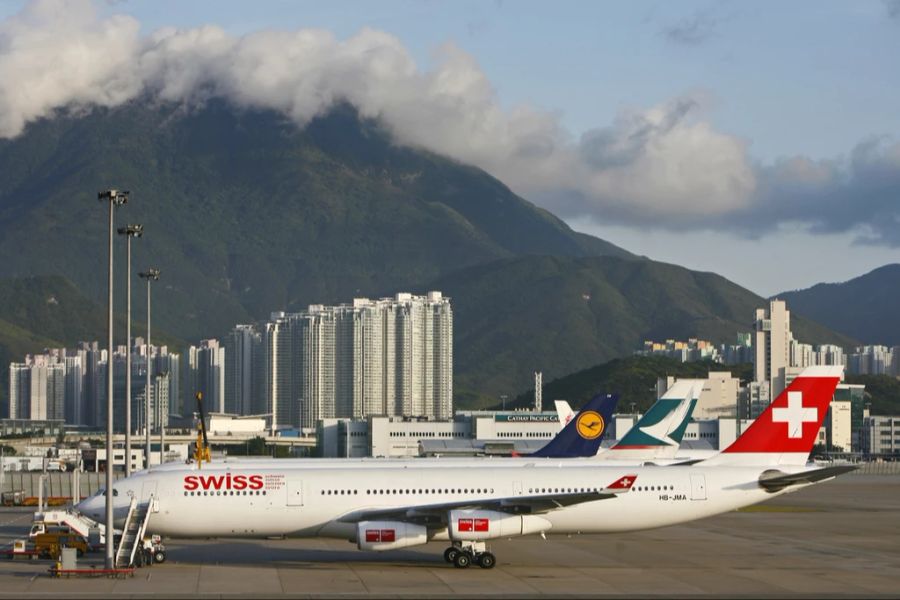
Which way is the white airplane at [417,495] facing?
to the viewer's left

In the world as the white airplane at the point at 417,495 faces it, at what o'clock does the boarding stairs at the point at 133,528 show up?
The boarding stairs is roughly at 12 o'clock from the white airplane.
